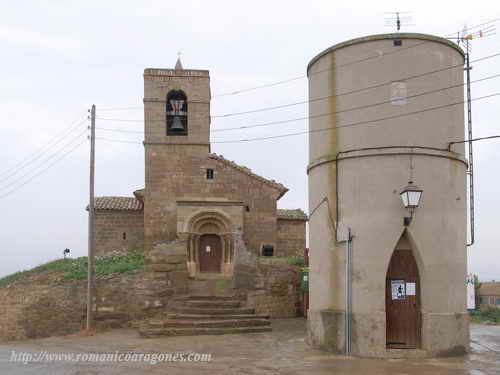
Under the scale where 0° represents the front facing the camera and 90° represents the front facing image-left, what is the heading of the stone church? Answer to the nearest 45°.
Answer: approximately 0°

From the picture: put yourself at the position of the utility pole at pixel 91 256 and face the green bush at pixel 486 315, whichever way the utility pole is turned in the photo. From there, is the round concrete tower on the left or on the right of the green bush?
right

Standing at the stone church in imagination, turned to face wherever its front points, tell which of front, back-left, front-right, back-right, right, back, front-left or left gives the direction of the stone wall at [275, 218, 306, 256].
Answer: back-left

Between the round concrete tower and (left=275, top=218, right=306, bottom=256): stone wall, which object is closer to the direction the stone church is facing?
the round concrete tower
